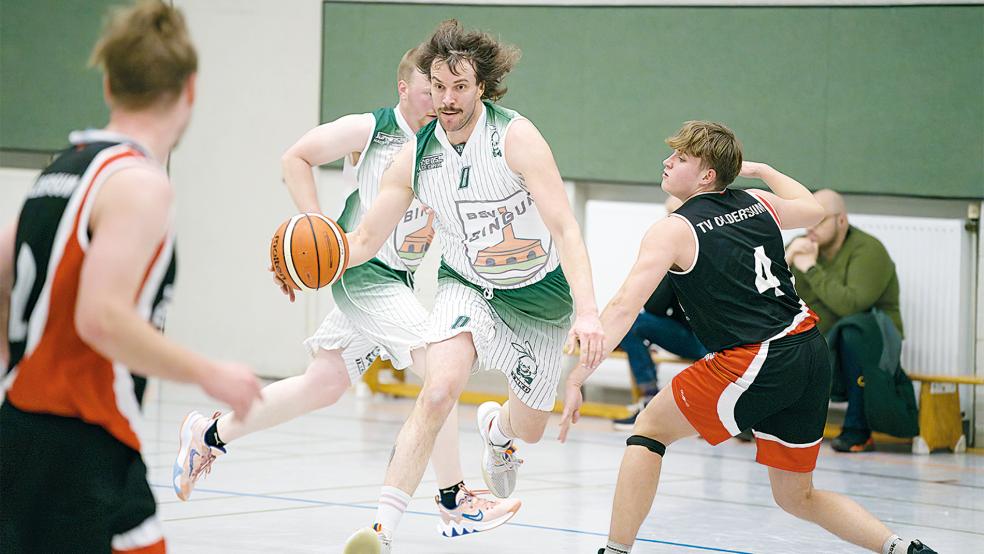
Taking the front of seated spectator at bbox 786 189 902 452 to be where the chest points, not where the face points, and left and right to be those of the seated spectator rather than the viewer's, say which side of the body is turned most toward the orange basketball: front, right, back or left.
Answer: front

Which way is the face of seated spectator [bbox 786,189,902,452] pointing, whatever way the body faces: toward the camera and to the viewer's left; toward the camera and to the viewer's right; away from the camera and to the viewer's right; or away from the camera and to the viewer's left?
toward the camera and to the viewer's left

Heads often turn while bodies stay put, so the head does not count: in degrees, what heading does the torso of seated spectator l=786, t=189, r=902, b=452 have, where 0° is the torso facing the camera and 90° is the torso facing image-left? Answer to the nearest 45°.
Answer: approximately 45°

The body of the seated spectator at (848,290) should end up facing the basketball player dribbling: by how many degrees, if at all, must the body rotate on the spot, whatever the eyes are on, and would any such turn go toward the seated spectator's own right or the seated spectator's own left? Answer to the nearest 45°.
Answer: approximately 45° to the seated spectator's own left
